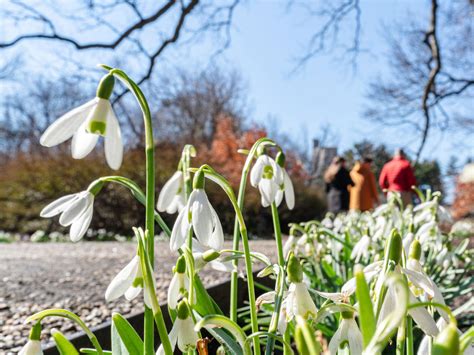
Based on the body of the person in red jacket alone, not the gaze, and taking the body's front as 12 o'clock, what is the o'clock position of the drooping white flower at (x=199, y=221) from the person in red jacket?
The drooping white flower is roughly at 6 o'clock from the person in red jacket.

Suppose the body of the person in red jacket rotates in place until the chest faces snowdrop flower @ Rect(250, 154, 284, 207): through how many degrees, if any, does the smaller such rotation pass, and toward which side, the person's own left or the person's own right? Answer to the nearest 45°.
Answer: approximately 180°

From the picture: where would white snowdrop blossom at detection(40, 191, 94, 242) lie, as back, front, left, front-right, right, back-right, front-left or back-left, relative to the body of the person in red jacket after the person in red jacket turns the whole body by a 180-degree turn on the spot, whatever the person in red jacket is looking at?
front

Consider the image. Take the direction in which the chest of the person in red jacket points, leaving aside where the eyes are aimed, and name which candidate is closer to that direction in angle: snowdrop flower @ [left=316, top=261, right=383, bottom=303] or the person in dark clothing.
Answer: the person in dark clothing

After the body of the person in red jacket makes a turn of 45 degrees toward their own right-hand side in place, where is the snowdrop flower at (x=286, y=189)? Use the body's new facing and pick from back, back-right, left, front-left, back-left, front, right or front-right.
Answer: back-right

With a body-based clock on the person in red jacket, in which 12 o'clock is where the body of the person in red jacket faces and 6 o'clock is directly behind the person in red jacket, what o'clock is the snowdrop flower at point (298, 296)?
The snowdrop flower is roughly at 6 o'clock from the person in red jacket.

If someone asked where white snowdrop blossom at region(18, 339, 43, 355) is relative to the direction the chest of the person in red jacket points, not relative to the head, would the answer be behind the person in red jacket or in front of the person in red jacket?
behind

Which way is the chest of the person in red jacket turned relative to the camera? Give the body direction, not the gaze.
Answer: away from the camera

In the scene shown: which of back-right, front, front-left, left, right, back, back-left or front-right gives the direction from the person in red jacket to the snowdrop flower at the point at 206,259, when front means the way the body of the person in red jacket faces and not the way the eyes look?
back

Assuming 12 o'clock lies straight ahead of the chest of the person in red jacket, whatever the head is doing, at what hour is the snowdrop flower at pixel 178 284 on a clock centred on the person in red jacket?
The snowdrop flower is roughly at 6 o'clock from the person in red jacket.

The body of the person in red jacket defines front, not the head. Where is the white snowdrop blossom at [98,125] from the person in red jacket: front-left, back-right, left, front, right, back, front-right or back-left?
back

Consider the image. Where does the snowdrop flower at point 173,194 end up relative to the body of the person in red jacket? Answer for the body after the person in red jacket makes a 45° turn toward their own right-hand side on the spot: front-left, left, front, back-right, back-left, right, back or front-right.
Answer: back-right
